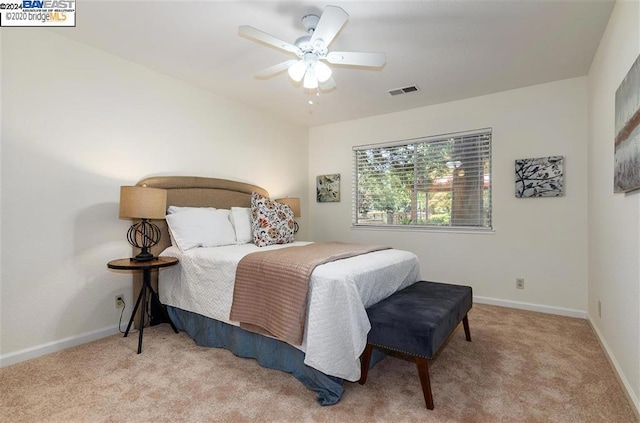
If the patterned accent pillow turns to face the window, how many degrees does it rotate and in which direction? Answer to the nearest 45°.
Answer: approximately 45° to its left

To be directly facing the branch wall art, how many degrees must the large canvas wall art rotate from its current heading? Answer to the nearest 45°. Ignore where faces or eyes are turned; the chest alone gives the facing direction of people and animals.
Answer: approximately 45° to its right

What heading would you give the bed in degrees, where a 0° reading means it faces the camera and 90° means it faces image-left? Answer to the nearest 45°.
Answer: approximately 315°

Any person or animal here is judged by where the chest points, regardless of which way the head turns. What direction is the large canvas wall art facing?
to the viewer's left

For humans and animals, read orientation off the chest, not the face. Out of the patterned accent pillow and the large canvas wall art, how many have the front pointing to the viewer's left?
1

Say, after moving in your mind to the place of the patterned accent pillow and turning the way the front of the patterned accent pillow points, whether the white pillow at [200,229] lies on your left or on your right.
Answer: on your right

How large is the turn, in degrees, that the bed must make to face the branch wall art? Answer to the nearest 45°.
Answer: approximately 45° to its left

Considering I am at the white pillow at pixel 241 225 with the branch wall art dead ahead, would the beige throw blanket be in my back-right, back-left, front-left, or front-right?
front-right

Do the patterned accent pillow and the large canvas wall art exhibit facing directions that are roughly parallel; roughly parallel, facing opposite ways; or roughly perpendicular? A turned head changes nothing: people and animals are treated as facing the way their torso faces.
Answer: roughly parallel, facing opposite ways

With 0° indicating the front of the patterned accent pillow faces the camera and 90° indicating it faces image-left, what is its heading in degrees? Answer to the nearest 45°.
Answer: approximately 315°

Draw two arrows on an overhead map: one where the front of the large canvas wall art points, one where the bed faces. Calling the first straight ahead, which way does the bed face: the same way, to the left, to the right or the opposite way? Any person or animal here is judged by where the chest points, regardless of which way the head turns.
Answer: the opposite way

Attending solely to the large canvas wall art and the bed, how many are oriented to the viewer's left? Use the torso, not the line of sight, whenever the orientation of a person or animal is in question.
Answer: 1

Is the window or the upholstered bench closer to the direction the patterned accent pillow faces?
the upholstered bench
